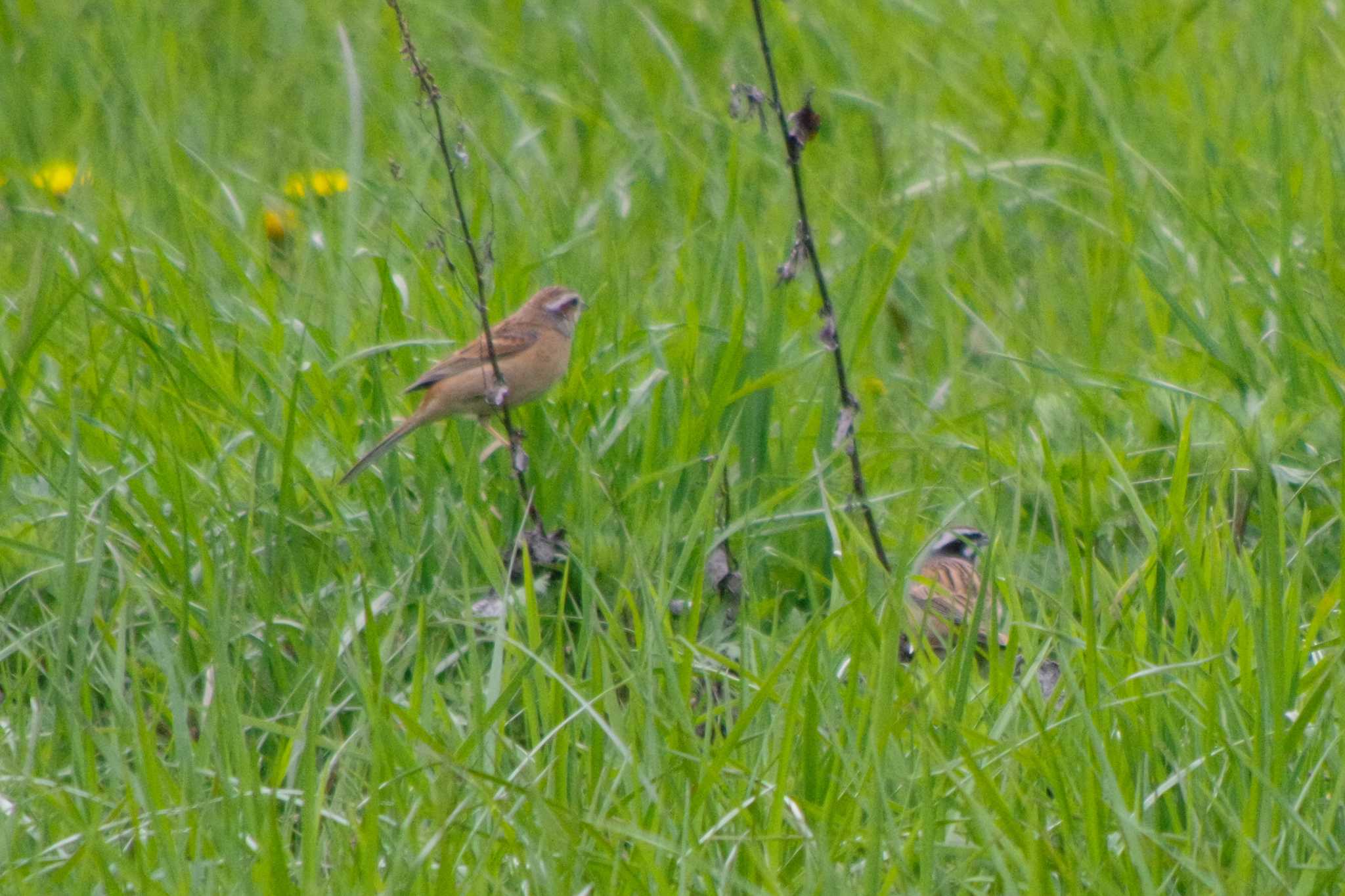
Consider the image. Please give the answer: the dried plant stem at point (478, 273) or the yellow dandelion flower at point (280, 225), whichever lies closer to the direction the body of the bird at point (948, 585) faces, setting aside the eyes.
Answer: the yellow dandelion flower

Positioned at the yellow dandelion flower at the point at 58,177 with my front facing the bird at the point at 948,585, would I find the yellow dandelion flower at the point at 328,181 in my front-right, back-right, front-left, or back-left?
front-left

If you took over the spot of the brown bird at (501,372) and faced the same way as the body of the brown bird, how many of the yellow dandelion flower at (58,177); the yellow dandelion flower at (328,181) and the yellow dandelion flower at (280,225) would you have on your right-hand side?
0

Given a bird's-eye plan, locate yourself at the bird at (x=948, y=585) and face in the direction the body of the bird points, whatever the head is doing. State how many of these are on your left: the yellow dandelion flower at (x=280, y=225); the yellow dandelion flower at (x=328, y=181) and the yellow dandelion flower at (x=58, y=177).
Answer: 3

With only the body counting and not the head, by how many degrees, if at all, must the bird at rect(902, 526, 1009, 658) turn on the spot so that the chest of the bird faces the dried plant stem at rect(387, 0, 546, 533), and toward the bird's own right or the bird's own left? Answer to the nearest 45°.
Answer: approximately 135° to the bird's own left

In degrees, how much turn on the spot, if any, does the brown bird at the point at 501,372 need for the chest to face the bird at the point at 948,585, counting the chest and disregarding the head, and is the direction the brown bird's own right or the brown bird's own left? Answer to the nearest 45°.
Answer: approximately 45° to the brown bird's own right

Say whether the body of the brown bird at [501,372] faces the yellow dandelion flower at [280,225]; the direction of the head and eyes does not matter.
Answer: no

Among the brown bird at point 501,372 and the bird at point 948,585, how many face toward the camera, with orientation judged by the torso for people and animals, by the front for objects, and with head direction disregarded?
0

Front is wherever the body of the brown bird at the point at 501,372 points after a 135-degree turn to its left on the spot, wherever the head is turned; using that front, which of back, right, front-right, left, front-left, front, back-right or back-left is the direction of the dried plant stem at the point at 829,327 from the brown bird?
back

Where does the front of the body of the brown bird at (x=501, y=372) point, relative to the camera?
to the viewer's right

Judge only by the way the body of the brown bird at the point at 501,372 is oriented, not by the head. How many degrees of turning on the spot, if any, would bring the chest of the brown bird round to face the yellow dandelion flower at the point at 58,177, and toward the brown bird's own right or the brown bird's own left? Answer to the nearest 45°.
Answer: approximately 135° to the brown bird's own left

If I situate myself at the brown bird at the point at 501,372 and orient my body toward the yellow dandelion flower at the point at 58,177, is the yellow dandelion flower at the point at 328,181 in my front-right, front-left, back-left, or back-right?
front-right

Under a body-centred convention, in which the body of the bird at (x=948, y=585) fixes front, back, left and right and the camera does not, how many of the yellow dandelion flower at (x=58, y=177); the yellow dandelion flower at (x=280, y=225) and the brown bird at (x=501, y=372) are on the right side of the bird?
0

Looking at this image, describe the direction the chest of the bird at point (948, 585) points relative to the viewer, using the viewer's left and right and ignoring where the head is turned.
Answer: facing away from the viewer and to the right of the viewer

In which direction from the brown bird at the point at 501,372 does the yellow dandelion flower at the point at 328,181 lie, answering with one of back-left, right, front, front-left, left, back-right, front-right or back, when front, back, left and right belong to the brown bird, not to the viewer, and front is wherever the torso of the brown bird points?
left

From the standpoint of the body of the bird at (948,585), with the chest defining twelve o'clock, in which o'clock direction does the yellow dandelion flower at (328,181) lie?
The yellow dandelion flower is roughly at 9 o'clock from the bird.
